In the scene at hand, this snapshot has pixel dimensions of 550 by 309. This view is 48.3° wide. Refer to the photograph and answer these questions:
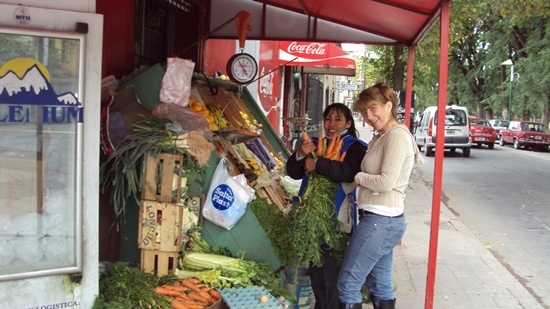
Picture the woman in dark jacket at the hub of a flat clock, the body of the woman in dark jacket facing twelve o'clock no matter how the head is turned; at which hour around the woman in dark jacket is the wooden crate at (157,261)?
The wooden crate is roughly at 1 o'clock from the woman in dark jacket.

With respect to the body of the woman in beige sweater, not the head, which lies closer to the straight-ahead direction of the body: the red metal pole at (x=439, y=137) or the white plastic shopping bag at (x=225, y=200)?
the white plastic shopping bag

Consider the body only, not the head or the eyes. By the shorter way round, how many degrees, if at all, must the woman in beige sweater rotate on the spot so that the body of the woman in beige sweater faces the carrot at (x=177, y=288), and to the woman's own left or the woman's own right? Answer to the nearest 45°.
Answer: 0° — they already face it

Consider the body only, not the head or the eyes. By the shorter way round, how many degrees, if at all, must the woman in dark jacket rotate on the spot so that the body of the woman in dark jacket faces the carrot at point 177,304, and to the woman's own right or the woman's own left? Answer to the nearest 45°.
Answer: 0° — they already face it

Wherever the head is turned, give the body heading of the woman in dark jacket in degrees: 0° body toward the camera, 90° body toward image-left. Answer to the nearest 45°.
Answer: approximately 45°

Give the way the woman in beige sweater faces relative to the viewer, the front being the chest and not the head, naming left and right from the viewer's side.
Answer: facing to the left of the viewer

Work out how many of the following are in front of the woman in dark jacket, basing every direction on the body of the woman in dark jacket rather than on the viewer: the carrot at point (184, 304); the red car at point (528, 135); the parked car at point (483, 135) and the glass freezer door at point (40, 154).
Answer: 2
